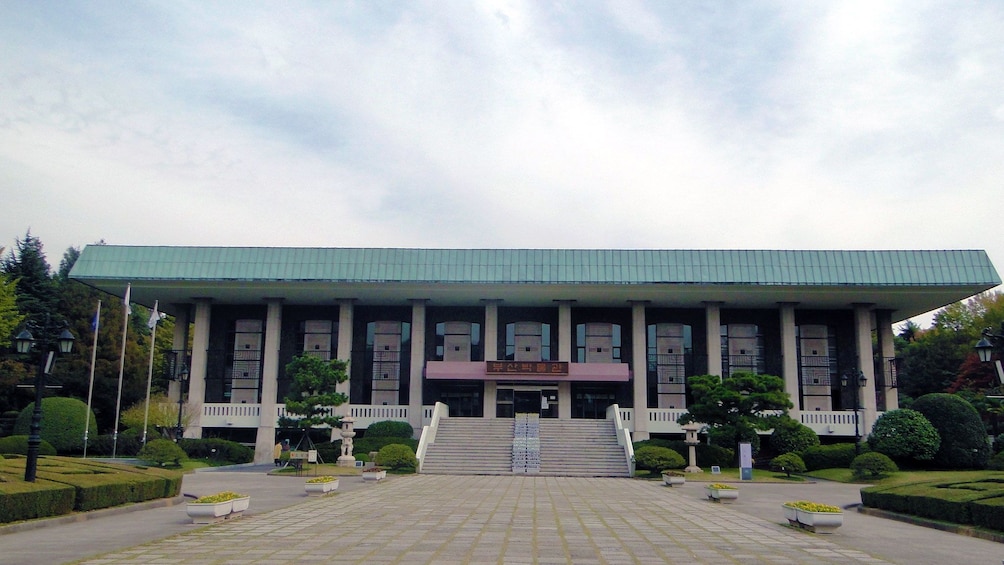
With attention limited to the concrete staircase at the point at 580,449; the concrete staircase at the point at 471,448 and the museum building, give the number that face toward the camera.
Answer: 3

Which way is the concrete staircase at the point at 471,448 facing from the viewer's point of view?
toward the camera

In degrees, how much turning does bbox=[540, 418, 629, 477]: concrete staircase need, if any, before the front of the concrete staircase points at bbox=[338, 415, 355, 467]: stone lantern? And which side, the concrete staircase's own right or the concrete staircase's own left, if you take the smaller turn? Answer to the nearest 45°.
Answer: approximately 90° to the concrete staircase's own right

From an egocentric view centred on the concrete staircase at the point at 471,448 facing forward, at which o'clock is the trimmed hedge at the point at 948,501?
The trimmed hedge is roughly at 11 o'clock from the concrete staircase.

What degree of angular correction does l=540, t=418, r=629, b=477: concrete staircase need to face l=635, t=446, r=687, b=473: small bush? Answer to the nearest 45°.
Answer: approximately 45° to its left

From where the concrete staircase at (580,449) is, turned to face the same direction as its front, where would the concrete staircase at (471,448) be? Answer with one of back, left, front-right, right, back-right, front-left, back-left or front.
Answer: right

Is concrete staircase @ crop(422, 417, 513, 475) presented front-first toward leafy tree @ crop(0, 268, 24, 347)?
no

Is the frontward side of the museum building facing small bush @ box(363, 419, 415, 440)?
no

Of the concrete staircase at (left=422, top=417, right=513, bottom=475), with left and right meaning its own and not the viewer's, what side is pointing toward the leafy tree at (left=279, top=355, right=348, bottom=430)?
right

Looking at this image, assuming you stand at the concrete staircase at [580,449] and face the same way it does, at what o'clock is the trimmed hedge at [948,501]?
The trimmed hedge is roughly at 11 o'clock from the concrete staircase.

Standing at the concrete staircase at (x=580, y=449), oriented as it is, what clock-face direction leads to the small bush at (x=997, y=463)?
The small bush is roughly at 9 o'clock from the concrete staircase.

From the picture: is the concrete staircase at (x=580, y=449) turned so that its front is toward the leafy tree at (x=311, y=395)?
no

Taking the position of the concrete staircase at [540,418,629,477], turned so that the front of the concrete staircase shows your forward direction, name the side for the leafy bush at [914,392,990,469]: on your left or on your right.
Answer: on your left

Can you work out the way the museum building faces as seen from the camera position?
facing the viewer

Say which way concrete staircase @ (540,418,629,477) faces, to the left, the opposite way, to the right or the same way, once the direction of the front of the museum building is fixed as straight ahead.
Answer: the same way

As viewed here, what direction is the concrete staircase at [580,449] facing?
toward the camera

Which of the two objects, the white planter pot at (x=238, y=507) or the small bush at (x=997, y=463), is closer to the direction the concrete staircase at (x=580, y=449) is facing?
the white planter pot

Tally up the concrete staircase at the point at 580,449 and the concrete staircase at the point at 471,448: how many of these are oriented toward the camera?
2

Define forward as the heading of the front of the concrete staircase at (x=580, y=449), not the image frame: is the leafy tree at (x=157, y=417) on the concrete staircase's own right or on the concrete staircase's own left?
on the concrete staircase's own right

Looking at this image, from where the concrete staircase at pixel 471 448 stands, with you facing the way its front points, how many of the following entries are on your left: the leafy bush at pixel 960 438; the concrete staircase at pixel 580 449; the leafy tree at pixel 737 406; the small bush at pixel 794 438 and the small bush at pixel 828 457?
5

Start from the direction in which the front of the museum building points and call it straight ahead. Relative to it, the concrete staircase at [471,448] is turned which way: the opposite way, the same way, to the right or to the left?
the same way

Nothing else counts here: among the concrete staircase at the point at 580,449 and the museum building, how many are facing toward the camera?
2

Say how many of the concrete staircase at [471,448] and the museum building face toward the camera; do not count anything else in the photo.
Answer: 2
